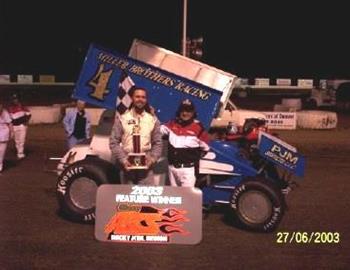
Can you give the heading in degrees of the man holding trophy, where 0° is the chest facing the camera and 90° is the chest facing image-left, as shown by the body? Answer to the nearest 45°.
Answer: approximately 0°

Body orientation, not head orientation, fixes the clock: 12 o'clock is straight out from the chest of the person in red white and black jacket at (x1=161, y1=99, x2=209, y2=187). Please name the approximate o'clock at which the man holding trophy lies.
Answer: The man holding trophy is roughly at 2 o'clock from the person in red white and black jacket.

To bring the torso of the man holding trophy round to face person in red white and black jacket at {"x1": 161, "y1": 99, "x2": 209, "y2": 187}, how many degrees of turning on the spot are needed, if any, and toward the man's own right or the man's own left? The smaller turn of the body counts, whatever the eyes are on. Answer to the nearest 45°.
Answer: approximately 135° to the man's own left

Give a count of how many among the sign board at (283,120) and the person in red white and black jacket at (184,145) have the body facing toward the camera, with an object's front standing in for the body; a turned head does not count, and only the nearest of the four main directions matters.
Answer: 2

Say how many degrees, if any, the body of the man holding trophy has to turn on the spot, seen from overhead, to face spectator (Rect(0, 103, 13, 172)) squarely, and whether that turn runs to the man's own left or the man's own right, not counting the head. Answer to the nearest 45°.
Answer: approximately 135° to the man's own right

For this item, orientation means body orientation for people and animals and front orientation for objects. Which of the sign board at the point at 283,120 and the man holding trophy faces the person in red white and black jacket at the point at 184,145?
the sign board

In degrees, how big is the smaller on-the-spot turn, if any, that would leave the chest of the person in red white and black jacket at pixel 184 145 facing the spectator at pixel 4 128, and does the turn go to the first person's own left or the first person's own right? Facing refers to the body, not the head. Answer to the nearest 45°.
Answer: approximately 135° to the first person's own right

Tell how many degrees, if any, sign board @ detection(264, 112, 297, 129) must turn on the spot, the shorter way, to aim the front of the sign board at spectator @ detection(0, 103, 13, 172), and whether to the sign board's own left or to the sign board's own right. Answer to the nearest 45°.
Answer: approximately 45° to the sign board's own right

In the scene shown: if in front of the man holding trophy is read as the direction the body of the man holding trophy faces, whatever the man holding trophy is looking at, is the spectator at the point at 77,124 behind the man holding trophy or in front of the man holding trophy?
behind

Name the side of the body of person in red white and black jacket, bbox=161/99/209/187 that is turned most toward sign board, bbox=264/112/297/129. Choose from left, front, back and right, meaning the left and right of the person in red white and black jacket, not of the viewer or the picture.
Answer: back

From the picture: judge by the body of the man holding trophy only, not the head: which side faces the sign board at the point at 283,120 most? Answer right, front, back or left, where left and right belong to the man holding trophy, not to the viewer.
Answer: back
